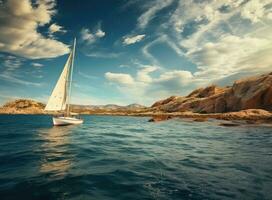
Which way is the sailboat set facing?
to the viewer's right
